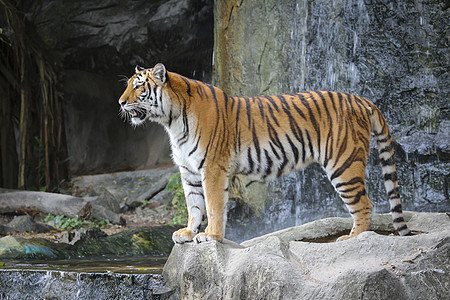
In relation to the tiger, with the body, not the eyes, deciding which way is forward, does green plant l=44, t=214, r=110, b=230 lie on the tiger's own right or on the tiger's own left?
on the tiger's own right

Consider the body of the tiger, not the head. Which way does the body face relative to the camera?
to the viewer's left

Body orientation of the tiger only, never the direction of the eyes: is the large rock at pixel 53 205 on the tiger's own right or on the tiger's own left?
on the tiger's own right

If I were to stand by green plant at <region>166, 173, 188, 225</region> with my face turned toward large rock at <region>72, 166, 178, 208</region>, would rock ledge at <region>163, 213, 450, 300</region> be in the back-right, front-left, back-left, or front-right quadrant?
back-left

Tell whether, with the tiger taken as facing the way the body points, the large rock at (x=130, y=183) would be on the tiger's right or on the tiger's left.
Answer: on the tiger's right
